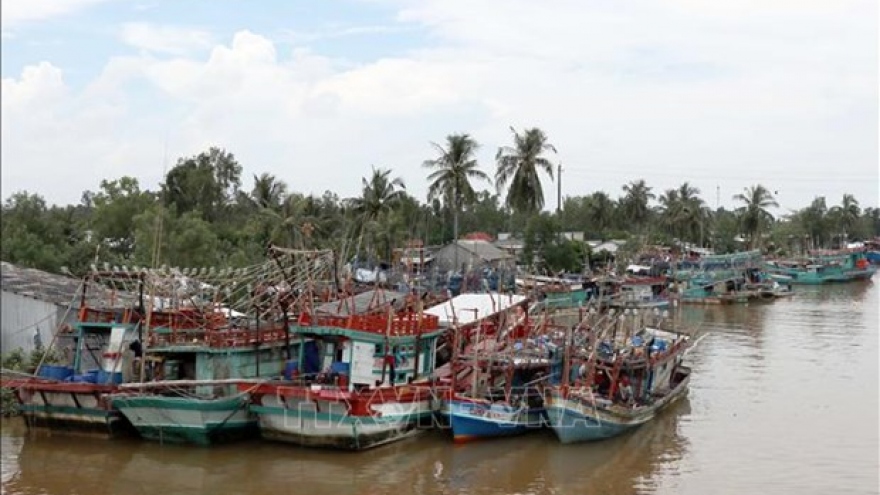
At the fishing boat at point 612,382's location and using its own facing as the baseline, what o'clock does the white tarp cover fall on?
The white tarp cover is roughly at 3 o'clock from the fishing boat.

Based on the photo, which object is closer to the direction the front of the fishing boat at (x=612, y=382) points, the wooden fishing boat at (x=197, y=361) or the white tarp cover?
the wooden fishing boat

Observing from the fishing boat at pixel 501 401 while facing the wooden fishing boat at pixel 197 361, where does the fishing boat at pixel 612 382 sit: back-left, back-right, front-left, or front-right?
back-right

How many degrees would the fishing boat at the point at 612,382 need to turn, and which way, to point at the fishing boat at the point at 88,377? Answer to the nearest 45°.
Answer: approximately 45° to its right

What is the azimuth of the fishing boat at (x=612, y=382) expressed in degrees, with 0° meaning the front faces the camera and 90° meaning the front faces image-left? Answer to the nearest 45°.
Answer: approximately 45°

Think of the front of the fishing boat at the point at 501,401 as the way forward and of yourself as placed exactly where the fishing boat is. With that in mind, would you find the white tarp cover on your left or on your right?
on your right

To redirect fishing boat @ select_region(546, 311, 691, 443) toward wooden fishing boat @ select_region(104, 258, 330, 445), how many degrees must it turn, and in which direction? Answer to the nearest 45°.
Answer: approximately 45° to its right

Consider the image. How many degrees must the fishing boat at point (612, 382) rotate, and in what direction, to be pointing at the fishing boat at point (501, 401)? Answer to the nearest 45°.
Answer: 0° — it already faces it

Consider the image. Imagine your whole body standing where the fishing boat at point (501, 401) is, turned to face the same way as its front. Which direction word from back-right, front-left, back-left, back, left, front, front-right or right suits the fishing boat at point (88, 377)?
front-right

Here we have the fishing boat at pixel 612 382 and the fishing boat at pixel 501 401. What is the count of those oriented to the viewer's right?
0
